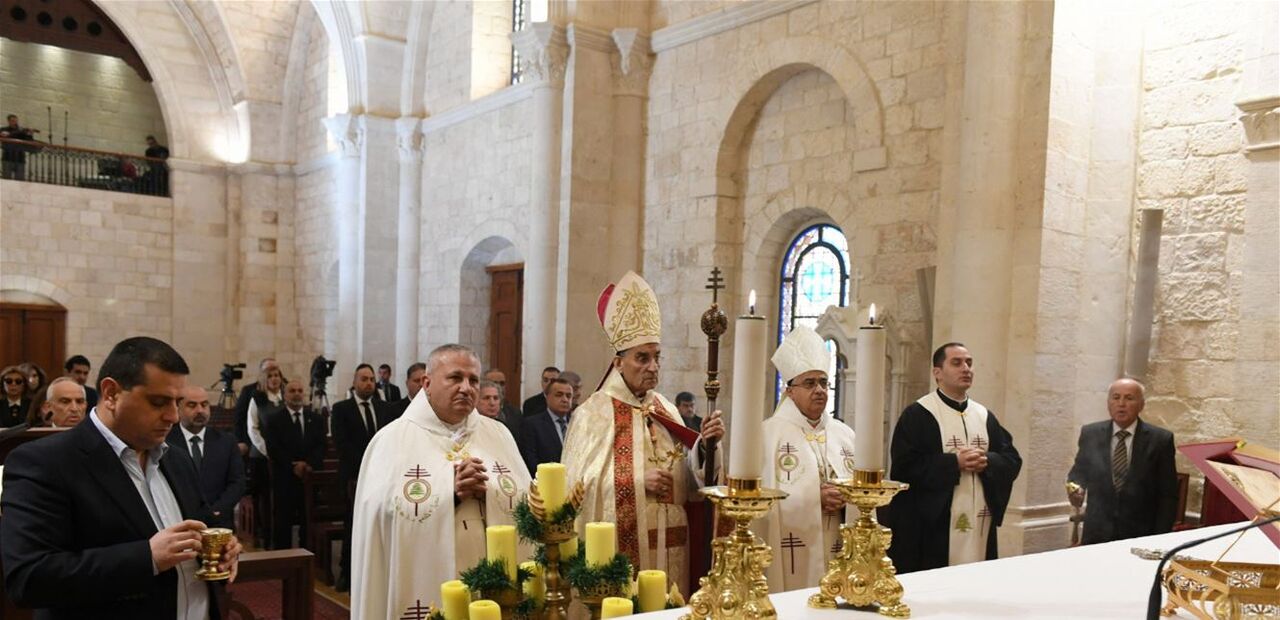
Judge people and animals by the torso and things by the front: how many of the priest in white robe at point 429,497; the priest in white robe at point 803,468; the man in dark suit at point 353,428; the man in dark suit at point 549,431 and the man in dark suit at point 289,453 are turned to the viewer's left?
0

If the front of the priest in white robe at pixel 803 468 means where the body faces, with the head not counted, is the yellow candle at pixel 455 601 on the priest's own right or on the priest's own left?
on the priest's own right

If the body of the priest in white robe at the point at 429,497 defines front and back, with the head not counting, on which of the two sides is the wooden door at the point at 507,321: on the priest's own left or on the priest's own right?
on the priest's own left

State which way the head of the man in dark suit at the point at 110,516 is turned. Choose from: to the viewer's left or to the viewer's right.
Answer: to the viewer's right

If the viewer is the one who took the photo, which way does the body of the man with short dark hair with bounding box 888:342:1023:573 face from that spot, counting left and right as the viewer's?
facing the viewer and to the right of the viewer

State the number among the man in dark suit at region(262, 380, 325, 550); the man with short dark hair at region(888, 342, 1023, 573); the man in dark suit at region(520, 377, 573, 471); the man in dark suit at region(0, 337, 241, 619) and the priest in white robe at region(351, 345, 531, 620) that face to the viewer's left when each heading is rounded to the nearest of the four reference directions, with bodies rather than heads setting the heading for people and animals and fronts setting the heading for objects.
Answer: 0

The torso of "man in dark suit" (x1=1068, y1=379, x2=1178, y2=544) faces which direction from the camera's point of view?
toward the camera

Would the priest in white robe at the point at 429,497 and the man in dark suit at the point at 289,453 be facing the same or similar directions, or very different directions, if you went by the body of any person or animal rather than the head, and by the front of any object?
same or similar directions

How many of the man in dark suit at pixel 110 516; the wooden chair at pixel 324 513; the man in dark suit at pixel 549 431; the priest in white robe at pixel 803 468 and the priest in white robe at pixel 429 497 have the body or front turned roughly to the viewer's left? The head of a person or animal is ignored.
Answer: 0

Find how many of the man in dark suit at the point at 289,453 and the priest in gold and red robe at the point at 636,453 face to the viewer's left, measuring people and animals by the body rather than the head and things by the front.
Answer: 0

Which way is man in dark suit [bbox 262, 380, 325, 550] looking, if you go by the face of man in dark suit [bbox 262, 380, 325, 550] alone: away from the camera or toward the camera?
toward the camera

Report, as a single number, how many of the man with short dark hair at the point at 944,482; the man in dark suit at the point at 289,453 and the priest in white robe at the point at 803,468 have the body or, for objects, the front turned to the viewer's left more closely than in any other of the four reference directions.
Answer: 0

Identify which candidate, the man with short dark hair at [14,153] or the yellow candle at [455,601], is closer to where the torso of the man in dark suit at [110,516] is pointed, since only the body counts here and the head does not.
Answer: the yellow candle
